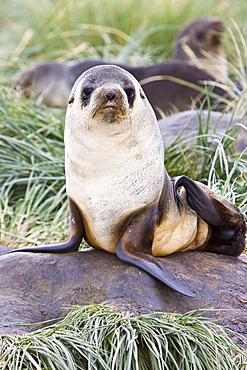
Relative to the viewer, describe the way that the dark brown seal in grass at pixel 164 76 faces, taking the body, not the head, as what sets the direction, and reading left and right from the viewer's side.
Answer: facing to the right of the viewer

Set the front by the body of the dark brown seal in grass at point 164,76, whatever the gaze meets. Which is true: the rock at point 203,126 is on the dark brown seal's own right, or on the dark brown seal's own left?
on the dark brown seal's own right

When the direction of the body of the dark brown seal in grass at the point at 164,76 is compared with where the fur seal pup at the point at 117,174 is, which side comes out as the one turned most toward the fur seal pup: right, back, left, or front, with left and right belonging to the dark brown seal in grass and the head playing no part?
right
